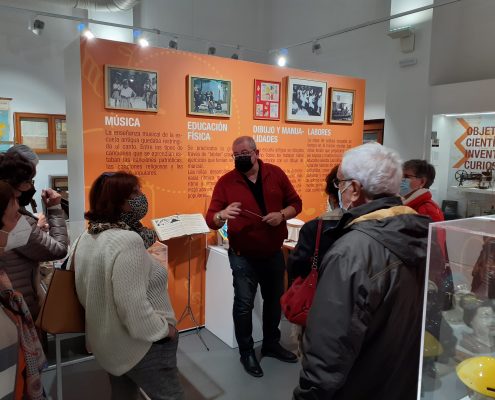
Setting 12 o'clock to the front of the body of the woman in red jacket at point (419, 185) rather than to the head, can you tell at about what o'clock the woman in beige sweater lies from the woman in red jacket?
The woman in beige sweater is roughly at 10 o'clock from the woman in red jacket.

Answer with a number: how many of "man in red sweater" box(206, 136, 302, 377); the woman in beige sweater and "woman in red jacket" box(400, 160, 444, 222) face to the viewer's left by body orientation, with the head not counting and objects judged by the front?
1

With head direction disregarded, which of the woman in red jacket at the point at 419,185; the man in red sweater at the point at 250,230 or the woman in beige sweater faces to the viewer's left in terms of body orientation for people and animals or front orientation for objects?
the woman in red jacket at the point at 419,185

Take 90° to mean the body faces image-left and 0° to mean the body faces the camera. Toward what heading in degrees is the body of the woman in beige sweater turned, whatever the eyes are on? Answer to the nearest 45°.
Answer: approximately 225°

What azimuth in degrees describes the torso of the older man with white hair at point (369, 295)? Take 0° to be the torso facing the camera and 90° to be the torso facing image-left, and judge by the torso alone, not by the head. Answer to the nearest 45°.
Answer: approximately 135°

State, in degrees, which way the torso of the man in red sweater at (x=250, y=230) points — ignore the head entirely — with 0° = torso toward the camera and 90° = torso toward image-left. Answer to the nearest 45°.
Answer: approximately 0°

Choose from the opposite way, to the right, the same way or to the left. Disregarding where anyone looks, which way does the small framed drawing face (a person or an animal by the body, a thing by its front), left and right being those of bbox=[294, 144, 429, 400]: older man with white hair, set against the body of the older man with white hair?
the opposite way

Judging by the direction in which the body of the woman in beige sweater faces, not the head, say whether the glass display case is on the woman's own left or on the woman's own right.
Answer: on the woman's own right

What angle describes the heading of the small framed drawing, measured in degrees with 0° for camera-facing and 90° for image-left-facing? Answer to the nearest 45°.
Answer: approximately 315°

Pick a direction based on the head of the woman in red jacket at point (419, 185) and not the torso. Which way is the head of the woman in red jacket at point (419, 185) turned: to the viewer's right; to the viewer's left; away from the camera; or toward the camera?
to the viewer's left

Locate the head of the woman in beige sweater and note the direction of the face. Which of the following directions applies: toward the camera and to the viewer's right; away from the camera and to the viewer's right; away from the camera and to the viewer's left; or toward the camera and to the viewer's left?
away from the camera and to the viewer's right

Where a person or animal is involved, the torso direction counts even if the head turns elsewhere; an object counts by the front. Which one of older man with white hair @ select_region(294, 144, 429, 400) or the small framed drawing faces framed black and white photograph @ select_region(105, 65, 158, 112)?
the older man with white hair

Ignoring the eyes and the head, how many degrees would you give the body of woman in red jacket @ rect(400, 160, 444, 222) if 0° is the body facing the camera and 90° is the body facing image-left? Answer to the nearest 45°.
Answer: approximately 90°

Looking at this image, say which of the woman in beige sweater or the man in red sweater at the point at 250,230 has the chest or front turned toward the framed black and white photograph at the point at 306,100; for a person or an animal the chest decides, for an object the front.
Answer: the woman in beige sweater
